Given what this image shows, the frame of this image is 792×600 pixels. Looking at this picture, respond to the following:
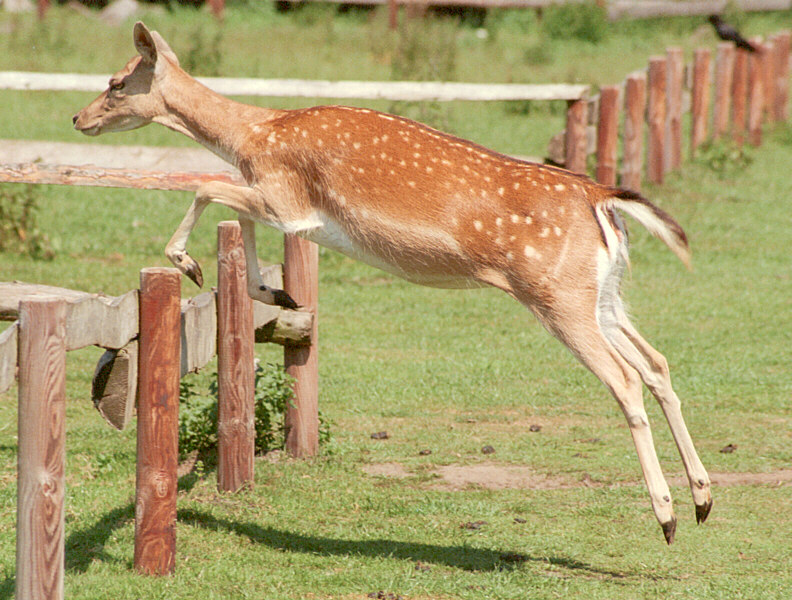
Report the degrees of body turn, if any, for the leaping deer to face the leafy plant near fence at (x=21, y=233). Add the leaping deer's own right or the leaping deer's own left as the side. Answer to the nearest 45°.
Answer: approximately 45° to the leaping deer's own right

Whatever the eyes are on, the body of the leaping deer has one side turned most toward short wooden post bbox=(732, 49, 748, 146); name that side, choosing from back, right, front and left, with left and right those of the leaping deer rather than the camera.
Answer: right

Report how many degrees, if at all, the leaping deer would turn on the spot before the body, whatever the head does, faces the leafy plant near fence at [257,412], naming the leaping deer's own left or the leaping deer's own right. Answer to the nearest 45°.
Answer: approximately 45° to the leaping deer's own right

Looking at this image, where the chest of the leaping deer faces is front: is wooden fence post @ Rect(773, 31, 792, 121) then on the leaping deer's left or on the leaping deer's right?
on the leaping deer's right

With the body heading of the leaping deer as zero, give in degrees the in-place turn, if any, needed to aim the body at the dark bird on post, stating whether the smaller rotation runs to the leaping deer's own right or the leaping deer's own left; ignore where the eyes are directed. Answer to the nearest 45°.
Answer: approximately 90° to the leaping deer's own right

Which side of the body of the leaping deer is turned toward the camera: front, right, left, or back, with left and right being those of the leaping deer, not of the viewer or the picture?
left
